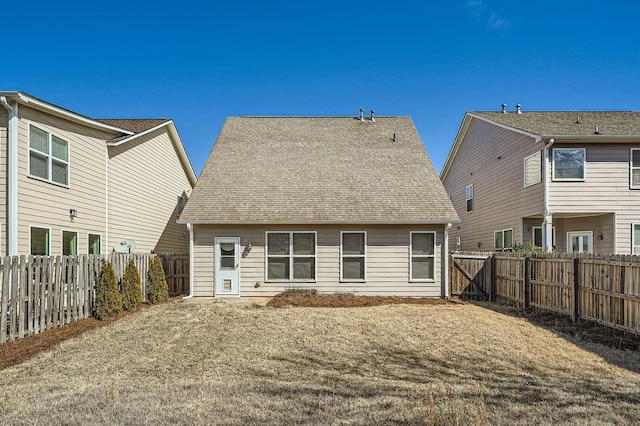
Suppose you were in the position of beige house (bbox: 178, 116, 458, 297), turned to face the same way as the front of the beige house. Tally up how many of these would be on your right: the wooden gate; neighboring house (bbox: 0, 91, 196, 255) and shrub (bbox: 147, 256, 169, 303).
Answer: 1

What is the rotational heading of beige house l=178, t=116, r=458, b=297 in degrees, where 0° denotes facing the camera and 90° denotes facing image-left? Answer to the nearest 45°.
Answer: approximately 180°

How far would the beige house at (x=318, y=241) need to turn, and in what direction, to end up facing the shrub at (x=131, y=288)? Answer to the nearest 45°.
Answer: approximately 135° to its left

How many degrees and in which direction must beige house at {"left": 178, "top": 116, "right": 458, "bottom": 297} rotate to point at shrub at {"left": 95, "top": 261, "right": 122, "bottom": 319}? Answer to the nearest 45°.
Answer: approximately 135° to its left

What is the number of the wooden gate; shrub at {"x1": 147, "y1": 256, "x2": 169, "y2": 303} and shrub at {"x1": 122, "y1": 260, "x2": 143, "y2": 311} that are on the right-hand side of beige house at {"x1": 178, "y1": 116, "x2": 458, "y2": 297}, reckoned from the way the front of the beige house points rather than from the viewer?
1

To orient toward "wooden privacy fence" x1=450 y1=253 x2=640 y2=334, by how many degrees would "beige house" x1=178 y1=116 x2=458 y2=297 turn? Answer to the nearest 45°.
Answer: approximately 135° to its right

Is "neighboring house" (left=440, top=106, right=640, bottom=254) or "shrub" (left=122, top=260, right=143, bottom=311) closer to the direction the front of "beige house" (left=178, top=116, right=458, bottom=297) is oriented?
the neighboring house

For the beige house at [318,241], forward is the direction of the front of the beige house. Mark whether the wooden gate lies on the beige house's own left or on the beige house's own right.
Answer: on the beige house's own right
